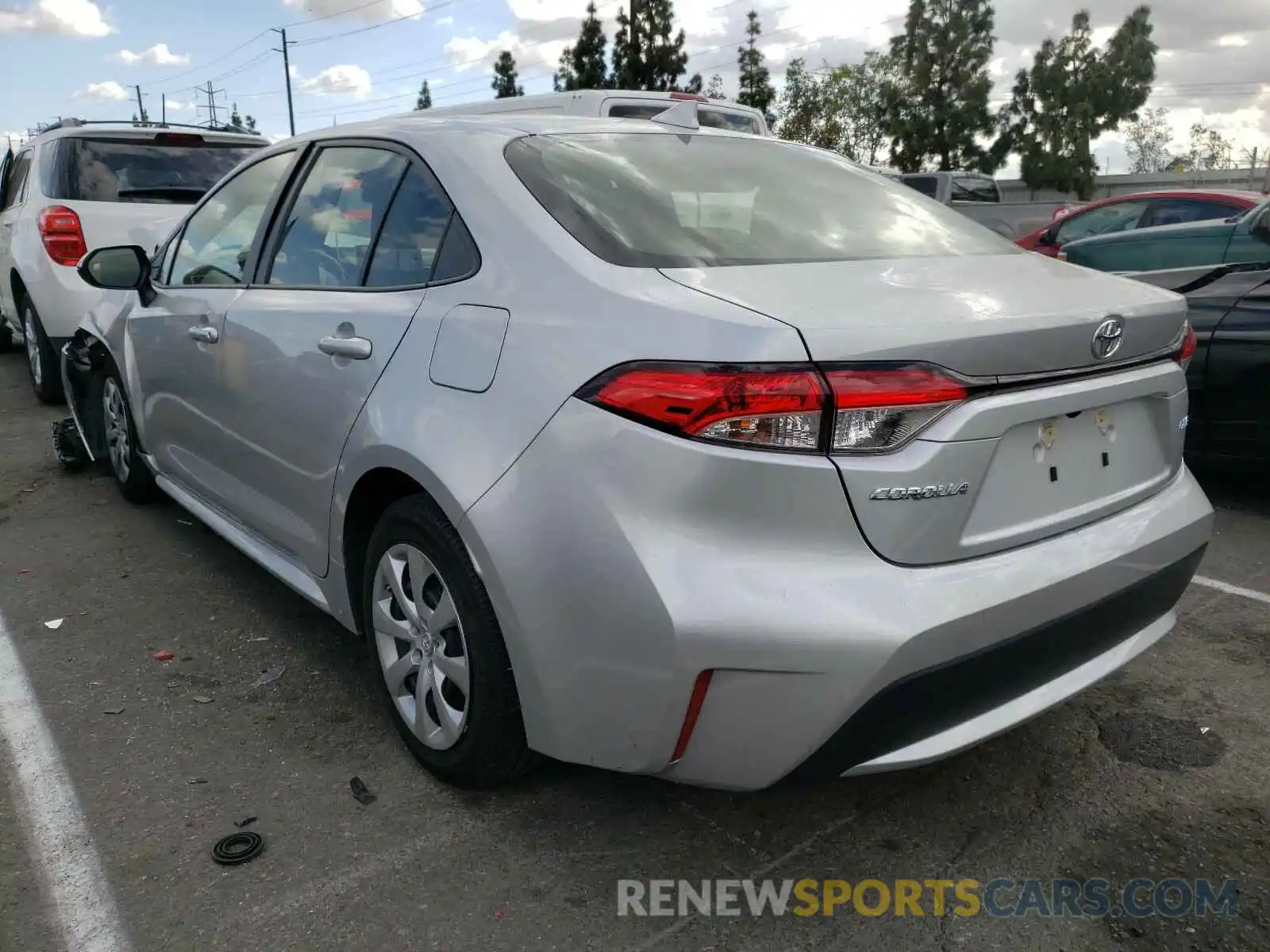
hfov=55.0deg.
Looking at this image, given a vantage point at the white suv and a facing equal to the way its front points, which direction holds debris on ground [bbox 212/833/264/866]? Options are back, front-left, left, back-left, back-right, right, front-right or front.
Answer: back-left

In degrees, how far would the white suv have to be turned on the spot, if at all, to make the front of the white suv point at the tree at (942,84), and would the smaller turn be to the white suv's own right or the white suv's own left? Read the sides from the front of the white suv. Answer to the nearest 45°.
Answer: approximately 90° to the white suv's own right

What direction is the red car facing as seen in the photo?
to the viewer's left

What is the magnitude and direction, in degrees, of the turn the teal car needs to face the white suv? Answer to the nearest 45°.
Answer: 0° — it already faces it

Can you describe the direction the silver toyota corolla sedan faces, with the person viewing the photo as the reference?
facing away from the viewer and to the left of the viewer

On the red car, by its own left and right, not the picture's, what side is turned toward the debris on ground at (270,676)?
left

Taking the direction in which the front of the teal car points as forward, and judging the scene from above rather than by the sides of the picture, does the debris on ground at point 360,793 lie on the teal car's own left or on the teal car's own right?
on the teal car's own left
